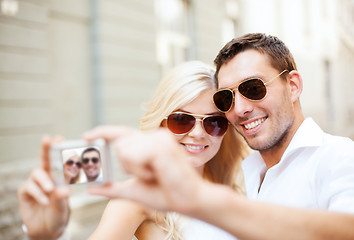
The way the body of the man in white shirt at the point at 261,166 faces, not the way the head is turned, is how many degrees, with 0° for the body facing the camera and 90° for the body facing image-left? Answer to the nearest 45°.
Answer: approximately 45°

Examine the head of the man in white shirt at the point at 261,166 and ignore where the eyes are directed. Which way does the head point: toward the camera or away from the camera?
toward the camera

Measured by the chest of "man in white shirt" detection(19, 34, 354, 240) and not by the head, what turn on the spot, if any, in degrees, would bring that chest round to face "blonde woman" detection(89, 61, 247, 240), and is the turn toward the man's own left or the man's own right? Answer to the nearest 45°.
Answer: approximately 90° to the man's own right

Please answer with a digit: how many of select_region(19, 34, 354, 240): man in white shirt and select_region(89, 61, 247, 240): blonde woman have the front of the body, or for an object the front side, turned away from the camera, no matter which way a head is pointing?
0

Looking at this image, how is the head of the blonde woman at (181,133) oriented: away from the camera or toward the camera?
toward the camera

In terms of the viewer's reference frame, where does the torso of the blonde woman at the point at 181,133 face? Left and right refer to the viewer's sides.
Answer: facing the viewer

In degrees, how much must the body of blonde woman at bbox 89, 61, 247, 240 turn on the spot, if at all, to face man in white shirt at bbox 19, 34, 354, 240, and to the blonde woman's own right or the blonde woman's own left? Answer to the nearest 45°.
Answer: approximately 45° to the blonde woman's own left
